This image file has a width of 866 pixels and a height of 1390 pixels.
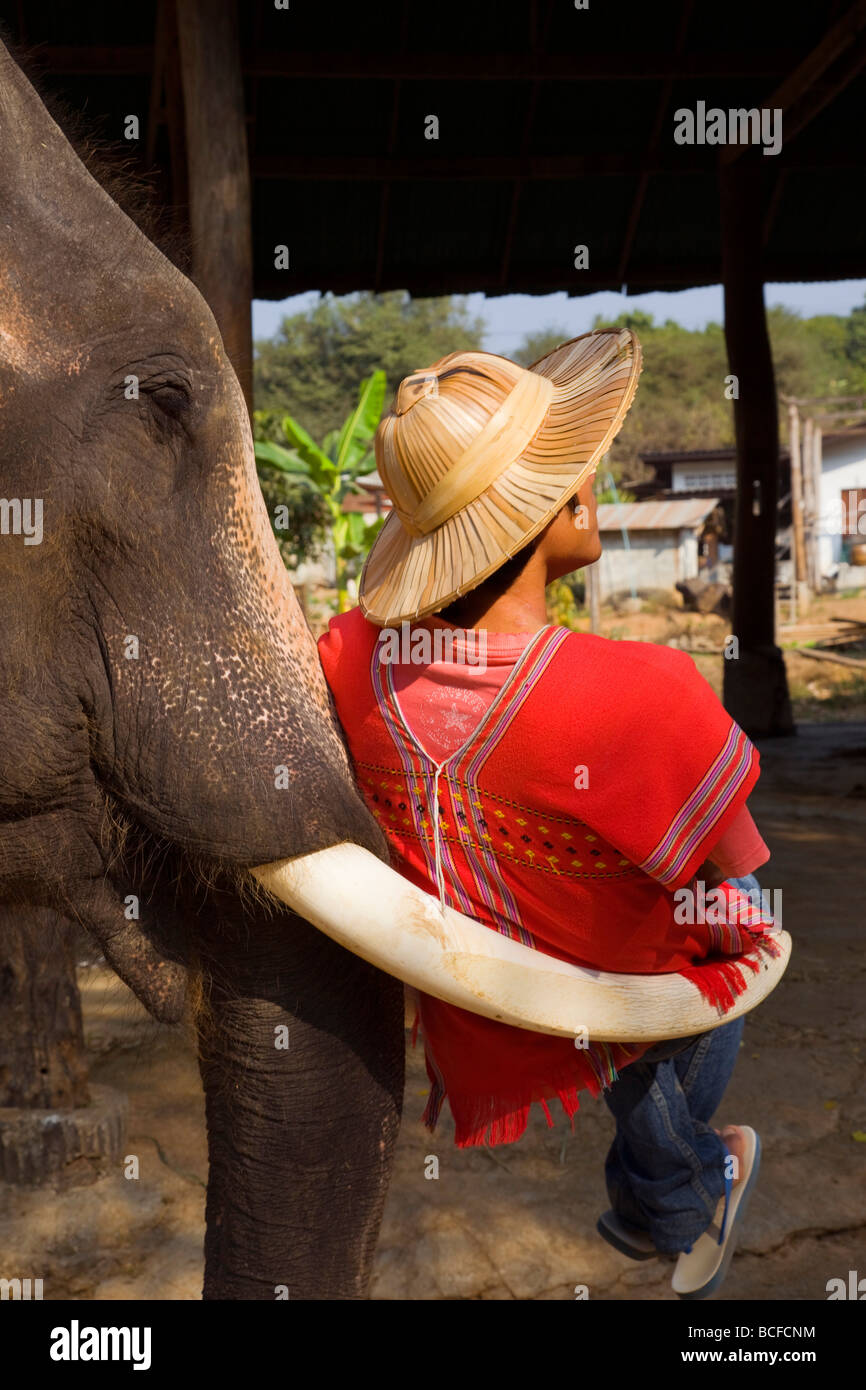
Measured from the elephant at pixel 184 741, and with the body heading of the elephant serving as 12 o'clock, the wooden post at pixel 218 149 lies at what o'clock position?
The wooden post is roughly at 9 o'clock from the elephant.

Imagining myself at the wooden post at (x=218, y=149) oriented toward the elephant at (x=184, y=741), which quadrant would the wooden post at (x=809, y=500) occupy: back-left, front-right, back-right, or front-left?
back-left

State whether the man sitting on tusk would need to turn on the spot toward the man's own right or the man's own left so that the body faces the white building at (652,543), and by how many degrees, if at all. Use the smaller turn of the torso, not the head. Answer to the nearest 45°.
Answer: approximately 45° to the man's own left

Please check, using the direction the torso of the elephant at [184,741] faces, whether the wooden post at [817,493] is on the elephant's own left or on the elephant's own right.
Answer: on the elephant's own left

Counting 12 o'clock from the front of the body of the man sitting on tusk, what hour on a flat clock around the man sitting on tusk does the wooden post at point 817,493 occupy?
The wooden post is roughly at 11 o'clock from the man sitting on tusk.

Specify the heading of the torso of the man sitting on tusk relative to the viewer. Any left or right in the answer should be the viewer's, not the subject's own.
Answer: facing away from the viewer and to the right of the viewer

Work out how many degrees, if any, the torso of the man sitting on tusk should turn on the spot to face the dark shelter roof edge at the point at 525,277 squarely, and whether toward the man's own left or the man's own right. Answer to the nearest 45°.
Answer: approximately 45° to the man's own left

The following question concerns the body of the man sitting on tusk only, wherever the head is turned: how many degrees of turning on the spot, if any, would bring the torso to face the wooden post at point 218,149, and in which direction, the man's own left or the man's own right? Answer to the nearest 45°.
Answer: approximately 45° to the man's own left

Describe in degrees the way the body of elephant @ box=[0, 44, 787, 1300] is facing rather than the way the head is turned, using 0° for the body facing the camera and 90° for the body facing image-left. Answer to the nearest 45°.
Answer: approximately 270°

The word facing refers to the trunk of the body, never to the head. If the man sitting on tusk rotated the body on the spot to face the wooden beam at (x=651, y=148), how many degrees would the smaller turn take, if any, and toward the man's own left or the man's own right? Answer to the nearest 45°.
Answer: approximately 45° to the man's own left

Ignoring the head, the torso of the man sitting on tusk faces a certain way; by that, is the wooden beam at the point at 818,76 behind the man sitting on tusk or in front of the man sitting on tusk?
in front
